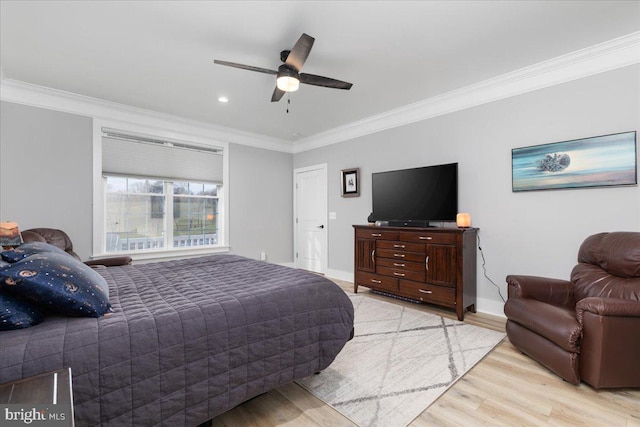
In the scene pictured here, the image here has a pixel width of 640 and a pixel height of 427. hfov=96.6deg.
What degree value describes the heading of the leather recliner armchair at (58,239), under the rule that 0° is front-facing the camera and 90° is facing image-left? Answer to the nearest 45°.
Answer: approximately 315°

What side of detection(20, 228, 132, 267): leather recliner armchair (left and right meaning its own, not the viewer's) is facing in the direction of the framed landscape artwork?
front

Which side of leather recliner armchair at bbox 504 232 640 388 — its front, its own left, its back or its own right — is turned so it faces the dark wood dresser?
right

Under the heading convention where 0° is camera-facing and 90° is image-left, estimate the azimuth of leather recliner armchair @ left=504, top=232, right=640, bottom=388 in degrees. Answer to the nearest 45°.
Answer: approximately 45°

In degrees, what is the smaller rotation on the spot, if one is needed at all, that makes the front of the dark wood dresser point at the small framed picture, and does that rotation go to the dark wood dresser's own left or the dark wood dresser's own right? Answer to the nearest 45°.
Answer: approximately 90° to the dark wood dresser's own right

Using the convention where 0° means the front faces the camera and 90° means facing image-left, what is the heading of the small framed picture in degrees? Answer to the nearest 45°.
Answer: approximately 45°

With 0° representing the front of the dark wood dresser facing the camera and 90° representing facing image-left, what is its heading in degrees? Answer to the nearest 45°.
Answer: approximately 45°

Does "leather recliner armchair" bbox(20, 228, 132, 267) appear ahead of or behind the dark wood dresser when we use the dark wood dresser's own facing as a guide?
ahead

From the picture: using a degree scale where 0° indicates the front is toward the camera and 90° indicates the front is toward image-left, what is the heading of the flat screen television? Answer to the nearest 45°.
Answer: approximately 45°

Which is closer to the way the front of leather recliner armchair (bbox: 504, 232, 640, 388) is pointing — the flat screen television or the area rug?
the area rug

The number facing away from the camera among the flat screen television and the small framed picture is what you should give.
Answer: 0

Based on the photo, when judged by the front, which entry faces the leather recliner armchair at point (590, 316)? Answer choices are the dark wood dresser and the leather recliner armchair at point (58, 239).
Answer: the leather recliner armchair at point (58, 239)

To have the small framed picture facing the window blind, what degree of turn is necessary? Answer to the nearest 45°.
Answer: approximately 45° to its right

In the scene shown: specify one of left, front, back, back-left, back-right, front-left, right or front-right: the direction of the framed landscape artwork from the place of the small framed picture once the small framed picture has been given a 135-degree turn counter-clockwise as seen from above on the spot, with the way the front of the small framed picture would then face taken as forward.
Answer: front-right

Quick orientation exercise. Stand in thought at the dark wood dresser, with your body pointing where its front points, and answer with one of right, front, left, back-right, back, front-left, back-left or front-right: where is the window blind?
front-right

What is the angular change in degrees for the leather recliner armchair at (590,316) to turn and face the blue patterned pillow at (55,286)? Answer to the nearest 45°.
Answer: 0° — it already faces it

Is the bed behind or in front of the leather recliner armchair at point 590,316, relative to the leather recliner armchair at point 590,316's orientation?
in front

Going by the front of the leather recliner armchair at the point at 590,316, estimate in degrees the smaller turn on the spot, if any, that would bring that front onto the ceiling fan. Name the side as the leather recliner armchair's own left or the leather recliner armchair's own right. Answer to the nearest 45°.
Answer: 0° — it already faces it
